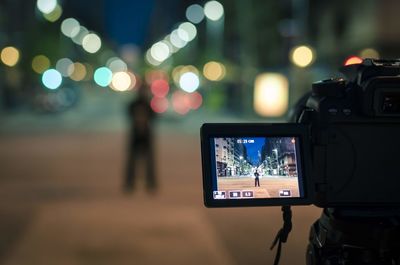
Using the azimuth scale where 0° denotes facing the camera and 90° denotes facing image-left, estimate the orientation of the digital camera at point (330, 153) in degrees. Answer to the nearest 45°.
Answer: approximately 180°
